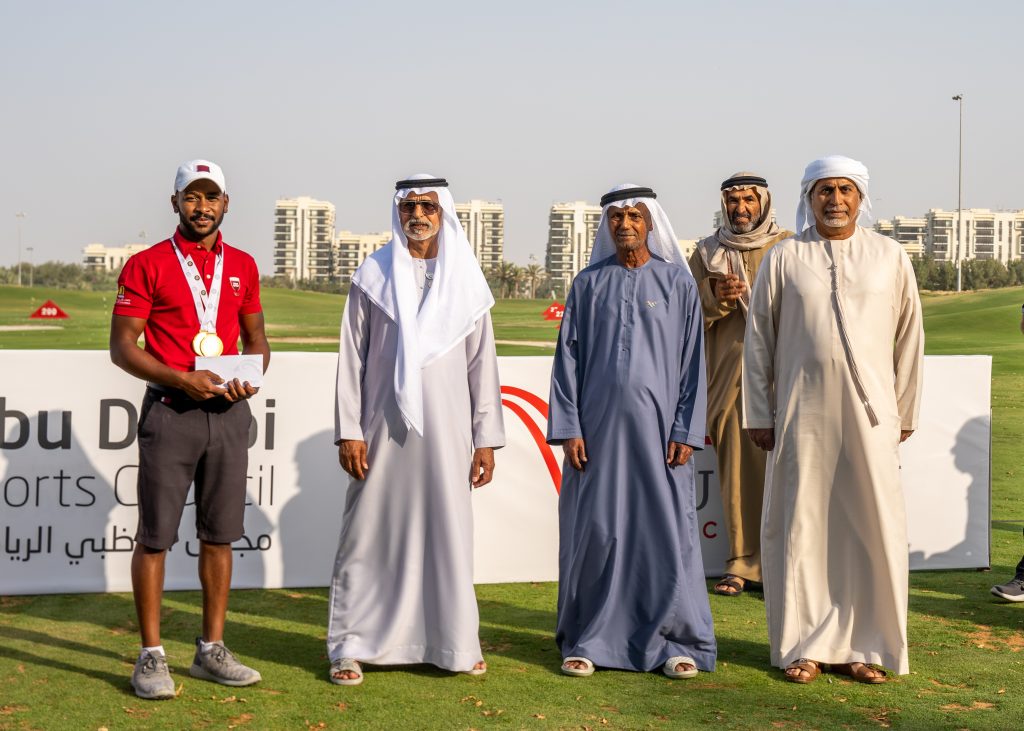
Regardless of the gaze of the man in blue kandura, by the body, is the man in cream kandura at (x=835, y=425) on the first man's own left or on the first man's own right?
on the first man's own left

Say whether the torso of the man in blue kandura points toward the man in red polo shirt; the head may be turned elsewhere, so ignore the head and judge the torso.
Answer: no

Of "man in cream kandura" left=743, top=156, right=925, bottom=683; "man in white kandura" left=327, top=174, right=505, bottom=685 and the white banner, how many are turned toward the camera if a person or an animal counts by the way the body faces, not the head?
3

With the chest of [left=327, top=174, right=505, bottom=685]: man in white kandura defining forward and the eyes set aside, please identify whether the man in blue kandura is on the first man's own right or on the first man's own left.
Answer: on the first man's own left

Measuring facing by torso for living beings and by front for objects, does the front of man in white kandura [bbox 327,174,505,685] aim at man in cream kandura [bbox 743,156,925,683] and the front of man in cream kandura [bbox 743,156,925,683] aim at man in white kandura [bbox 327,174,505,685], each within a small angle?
no

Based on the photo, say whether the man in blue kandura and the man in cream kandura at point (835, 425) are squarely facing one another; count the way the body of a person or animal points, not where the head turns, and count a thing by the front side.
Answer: no

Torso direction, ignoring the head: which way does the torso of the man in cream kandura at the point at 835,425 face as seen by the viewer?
toward the camera

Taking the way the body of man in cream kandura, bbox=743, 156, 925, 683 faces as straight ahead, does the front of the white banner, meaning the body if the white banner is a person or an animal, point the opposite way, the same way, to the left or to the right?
the same way

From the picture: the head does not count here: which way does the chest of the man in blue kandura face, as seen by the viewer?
toward the camera

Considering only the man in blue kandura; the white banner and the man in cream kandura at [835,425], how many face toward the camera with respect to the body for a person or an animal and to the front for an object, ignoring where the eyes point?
3

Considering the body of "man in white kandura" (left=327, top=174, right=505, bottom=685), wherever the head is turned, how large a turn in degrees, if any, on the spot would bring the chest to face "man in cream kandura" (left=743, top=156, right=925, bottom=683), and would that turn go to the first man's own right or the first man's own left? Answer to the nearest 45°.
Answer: approximately 90° to the first man's own left

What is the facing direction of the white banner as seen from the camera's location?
facing the viewer

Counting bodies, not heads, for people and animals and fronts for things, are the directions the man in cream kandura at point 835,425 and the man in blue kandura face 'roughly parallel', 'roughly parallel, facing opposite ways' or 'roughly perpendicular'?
roughly parallel

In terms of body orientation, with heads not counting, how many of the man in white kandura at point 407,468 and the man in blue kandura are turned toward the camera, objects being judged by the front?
2

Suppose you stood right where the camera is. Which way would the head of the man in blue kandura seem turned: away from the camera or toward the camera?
toward the camera

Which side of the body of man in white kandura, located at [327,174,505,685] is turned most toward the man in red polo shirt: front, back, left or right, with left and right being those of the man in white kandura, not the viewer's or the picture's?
right

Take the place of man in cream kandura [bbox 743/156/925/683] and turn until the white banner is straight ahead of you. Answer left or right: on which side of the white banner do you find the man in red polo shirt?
left

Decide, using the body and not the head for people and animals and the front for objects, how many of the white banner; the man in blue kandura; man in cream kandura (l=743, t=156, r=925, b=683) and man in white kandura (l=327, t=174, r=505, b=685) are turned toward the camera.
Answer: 4

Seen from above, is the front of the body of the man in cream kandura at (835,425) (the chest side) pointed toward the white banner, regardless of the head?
no
